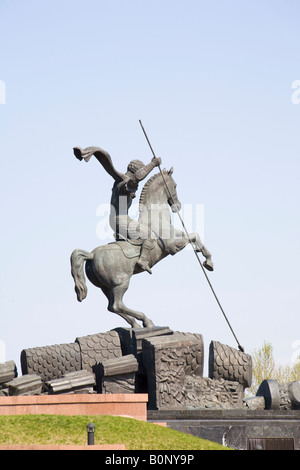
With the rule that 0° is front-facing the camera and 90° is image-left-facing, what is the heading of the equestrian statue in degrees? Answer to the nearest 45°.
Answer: approximately 270°
